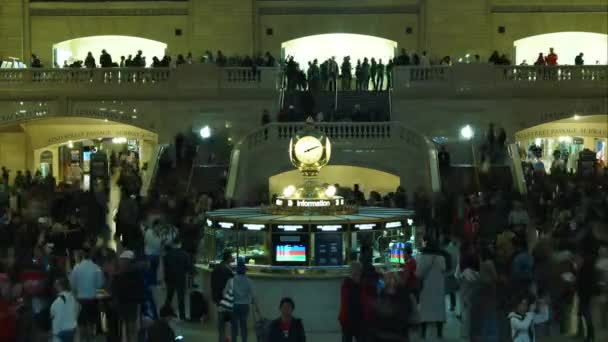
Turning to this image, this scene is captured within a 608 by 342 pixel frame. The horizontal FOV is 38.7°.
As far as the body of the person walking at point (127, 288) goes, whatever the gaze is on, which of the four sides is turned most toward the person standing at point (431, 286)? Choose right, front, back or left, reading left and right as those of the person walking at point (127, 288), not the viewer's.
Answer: right

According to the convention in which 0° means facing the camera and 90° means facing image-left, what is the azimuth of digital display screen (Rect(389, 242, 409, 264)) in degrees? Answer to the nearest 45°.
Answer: approximately 0°

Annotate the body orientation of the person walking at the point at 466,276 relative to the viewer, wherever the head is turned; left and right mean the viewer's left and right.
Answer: facing away from the viewer

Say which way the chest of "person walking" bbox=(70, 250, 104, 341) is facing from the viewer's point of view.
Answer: away from the camera

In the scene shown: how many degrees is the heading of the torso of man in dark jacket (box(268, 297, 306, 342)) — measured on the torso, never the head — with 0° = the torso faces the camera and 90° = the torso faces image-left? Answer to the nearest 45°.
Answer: approximately 0°

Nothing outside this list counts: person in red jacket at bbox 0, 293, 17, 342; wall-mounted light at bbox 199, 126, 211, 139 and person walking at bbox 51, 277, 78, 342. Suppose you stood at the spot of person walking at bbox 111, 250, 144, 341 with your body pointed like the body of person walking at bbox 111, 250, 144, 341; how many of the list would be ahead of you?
1

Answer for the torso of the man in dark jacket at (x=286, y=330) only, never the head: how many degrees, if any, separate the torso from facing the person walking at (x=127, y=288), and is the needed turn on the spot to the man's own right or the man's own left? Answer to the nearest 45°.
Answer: approximately 135° to the man's own right

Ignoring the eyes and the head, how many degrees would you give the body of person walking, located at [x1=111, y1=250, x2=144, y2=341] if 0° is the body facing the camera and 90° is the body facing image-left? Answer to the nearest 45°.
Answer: approximately 180°
